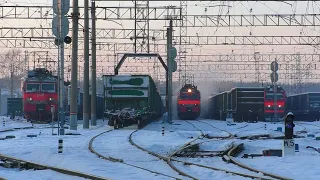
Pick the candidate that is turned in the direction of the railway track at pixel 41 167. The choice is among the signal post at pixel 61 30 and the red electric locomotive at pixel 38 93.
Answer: the red electric locomotive

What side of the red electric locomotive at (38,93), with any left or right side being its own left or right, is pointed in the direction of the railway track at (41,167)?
front

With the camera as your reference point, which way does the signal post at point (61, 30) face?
facing away from the viewer

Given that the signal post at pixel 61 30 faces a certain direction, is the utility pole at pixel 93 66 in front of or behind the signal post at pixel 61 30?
in front

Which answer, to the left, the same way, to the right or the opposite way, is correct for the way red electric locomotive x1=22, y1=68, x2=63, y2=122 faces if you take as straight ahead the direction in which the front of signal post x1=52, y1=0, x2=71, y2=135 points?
the opposite way

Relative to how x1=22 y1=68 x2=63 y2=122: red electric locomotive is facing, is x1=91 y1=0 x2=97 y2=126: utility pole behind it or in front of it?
in front

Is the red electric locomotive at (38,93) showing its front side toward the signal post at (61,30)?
yes

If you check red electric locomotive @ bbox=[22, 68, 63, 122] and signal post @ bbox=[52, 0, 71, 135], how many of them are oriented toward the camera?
1

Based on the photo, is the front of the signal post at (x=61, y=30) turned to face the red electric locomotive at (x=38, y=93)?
yes
